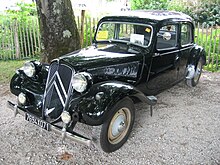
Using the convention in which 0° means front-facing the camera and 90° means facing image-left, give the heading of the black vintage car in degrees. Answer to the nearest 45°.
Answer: approximately 45°

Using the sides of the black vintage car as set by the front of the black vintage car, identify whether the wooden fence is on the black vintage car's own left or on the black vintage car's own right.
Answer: on the black vintage car's own right

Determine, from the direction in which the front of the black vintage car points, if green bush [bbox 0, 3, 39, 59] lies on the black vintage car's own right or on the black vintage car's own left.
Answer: on the black vintage car's own right
